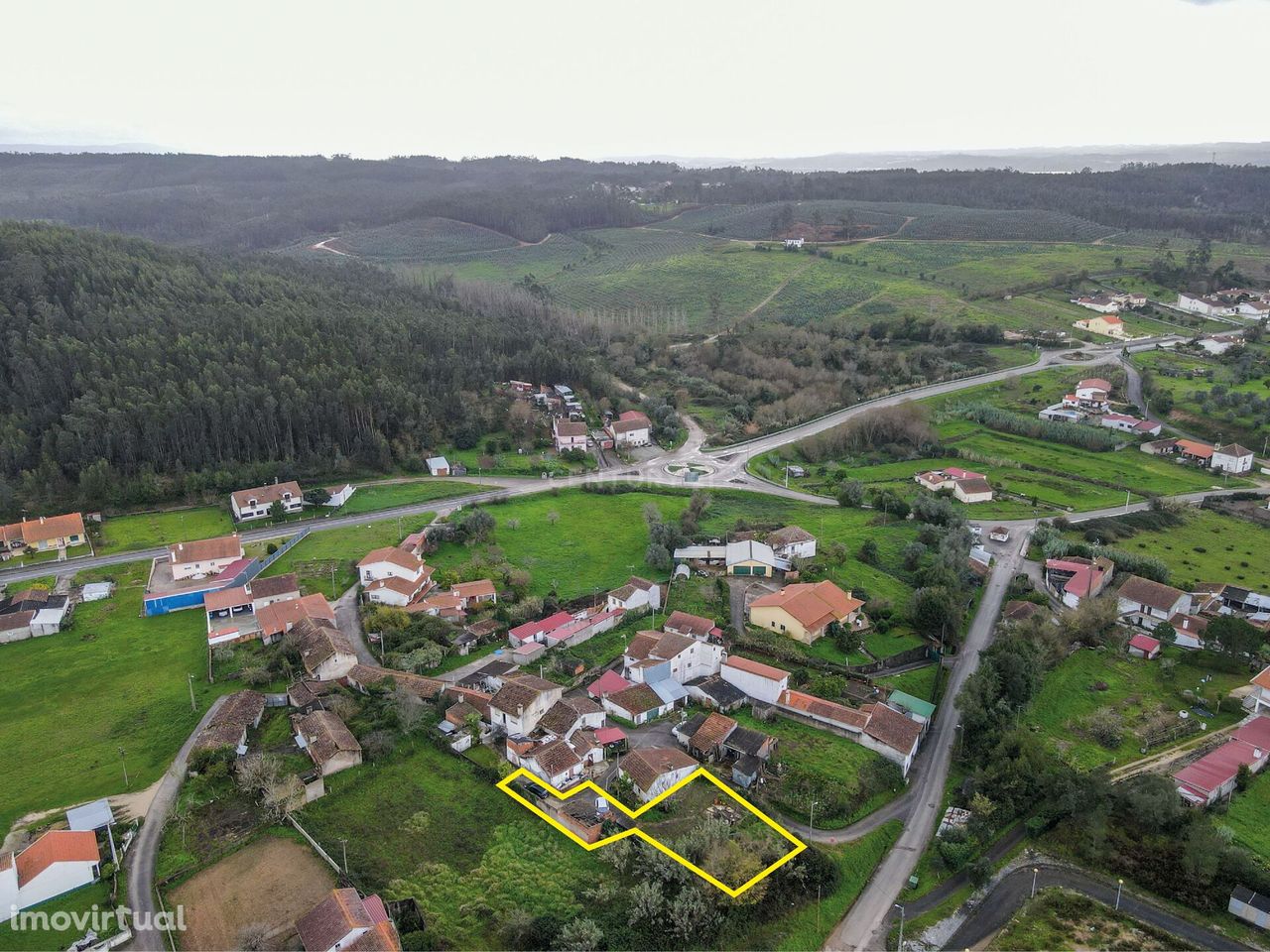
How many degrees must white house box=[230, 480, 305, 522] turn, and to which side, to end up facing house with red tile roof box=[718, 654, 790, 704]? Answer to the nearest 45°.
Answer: approximately 45° to its left

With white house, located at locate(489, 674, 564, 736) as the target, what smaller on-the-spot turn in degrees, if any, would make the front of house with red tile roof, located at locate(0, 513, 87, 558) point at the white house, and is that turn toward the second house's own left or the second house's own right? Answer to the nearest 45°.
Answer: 0° — it already faces it

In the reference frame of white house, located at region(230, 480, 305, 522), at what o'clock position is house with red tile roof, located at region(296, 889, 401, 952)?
The house with red tile roof is roughly at 12 o'clock from the white house.

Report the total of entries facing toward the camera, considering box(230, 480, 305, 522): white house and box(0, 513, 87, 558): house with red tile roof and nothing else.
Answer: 2

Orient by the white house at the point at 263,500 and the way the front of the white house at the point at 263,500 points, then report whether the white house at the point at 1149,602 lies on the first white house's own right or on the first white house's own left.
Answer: on the first white house's own left

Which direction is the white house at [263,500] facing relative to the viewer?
toward the camera

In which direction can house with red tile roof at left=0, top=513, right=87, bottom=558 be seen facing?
toward the camera

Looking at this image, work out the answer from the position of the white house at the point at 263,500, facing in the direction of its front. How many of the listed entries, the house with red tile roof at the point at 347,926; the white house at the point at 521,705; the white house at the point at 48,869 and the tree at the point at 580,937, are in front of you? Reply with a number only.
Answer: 4

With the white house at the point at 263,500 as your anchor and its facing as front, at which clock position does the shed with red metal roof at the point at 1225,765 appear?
The shed with red metal roof is roughly at 11 o'clock from the white house.

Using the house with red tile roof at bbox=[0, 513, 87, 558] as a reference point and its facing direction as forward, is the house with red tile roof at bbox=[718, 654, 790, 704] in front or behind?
in front

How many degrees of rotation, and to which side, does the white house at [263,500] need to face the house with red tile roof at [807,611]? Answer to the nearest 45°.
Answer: approximately 45° to its left

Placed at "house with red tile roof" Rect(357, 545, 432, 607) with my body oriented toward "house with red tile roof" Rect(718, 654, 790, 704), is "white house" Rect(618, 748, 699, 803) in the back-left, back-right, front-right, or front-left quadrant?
front-right

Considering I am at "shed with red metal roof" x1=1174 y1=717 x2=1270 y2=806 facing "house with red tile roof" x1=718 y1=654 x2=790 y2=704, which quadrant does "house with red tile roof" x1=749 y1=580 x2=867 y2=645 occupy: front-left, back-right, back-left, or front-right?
front-right
